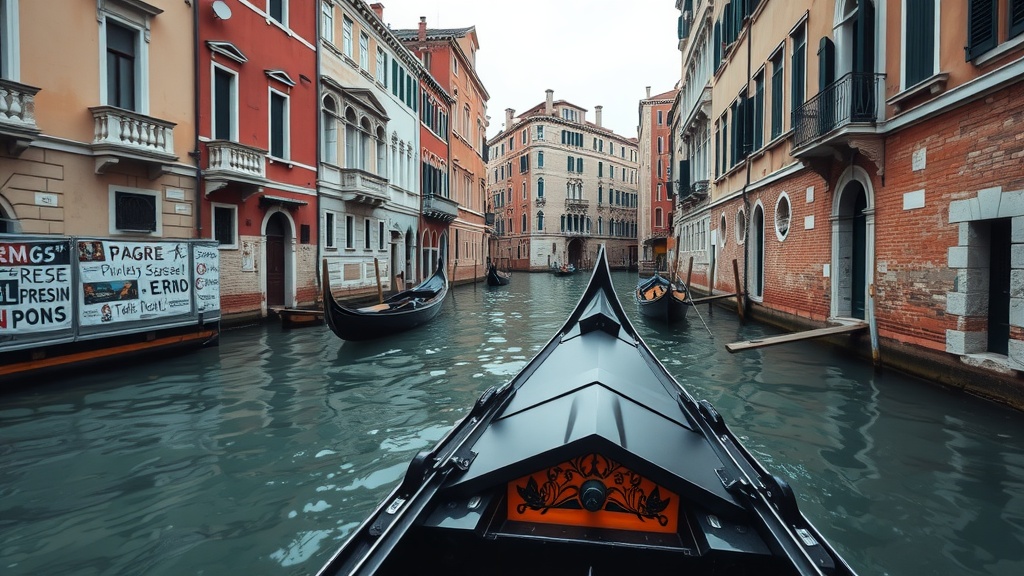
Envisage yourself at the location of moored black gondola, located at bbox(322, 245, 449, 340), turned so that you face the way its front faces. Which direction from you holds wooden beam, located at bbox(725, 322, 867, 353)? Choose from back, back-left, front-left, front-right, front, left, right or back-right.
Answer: left

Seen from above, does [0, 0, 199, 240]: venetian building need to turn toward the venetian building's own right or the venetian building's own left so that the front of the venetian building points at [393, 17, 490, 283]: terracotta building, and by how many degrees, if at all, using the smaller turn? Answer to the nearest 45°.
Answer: approximately 90° to the venetian building's own left

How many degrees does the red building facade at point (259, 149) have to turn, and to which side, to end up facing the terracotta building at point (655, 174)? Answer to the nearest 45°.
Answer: approximately 90° to its left

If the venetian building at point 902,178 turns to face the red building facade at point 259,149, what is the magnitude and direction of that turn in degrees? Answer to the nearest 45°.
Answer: approximately 45° to its right

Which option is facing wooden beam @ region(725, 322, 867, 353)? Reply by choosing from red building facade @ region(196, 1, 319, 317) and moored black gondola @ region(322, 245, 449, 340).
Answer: the red building facade

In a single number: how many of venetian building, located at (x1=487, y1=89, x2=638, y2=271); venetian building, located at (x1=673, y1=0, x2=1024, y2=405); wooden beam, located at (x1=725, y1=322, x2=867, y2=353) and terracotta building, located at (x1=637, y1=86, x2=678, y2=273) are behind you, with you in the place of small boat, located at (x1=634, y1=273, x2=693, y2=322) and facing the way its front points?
2

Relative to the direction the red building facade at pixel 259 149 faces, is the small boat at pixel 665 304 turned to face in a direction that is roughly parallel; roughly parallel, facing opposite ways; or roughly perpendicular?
roughly perpendicular

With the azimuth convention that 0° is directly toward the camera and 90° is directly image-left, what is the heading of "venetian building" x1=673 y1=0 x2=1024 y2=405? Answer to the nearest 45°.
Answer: approximately 45°

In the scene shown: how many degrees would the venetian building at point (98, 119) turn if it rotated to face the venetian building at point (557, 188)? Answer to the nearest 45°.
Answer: approximately 90° to its left

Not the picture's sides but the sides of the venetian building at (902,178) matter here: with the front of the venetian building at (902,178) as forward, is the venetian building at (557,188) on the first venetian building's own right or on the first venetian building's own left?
on the first venetian building's own right

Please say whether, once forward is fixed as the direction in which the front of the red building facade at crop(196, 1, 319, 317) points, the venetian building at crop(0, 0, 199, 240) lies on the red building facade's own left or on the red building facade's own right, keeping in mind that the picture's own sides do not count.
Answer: on the red building facade's own right

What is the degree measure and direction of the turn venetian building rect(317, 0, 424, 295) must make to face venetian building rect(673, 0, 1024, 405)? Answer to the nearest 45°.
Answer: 0° — it already faces it

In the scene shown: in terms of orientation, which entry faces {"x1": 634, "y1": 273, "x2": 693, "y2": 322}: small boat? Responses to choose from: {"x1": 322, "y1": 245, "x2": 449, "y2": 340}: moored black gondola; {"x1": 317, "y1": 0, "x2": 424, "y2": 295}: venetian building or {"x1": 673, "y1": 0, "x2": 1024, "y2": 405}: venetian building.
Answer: {"x1": 317, "y1": 0, "x2": 424, "y2": 295}: venetian building

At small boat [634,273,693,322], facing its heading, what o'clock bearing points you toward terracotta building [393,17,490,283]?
The terracotta building is roughly at 5 o'clock from the small boat.

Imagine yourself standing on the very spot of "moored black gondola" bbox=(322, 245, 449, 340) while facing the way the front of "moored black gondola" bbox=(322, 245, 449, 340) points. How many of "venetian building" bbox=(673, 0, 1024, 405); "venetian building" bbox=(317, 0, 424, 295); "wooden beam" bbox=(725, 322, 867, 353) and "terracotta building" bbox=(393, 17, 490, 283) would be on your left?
2

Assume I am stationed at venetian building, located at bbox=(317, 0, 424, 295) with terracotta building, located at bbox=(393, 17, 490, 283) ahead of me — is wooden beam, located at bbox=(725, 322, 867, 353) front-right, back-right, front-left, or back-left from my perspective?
back-right
